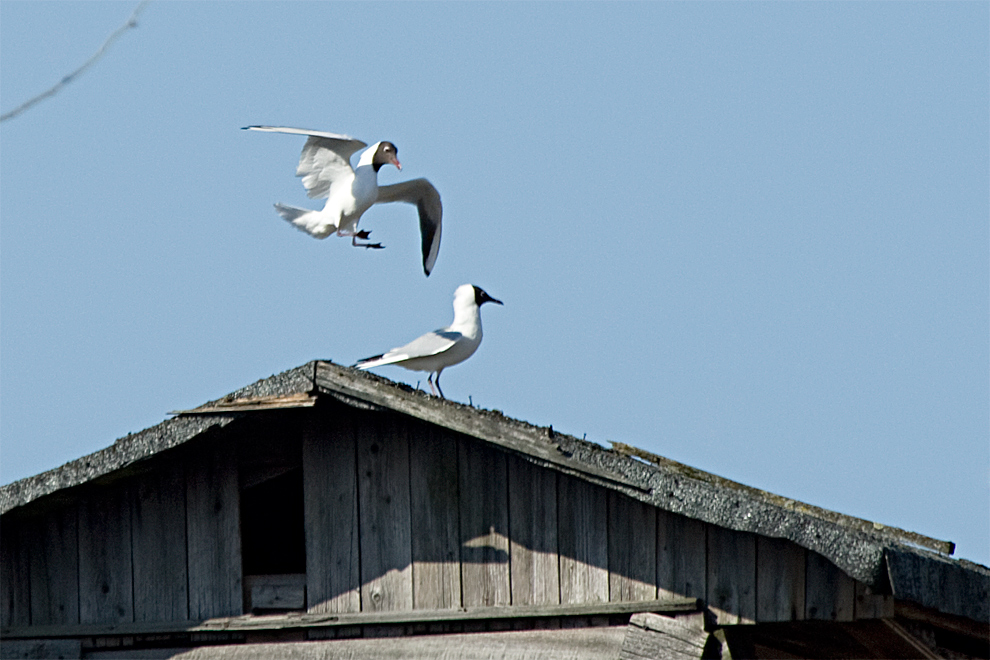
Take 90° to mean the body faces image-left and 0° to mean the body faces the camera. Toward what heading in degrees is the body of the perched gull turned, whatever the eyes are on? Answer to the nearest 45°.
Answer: approximately 270°
